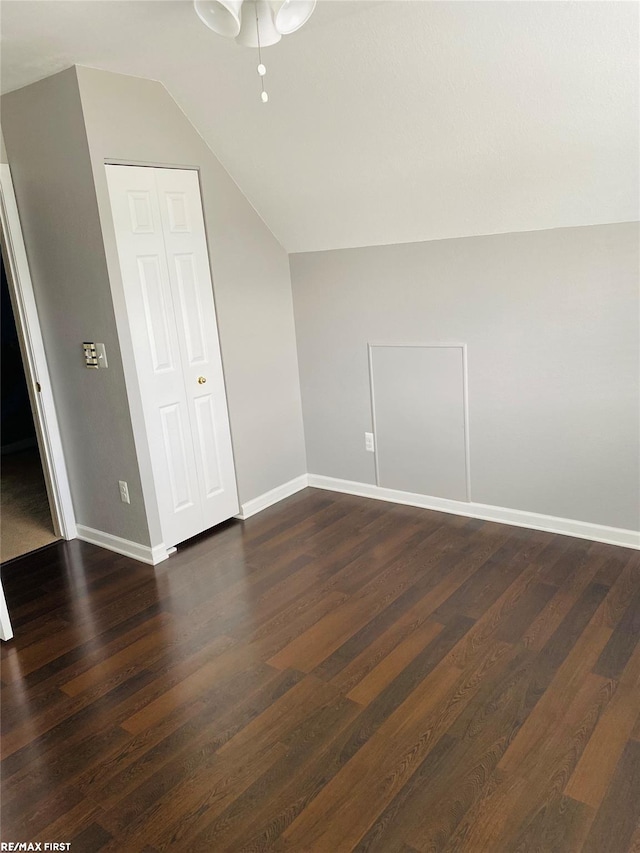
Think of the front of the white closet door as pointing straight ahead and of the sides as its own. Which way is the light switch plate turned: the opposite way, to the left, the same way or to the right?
to the right

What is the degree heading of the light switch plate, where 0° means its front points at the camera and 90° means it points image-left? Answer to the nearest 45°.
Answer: approximately 45°

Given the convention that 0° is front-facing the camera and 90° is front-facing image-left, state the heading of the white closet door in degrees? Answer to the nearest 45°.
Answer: approximately 315°

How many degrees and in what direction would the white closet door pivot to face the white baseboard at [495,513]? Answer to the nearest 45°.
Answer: approximately 45° to its left
